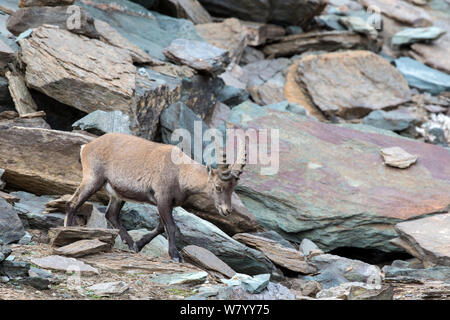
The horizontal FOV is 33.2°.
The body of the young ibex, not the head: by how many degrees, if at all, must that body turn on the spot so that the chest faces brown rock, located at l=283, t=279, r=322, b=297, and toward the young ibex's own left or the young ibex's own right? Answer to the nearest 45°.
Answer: approximately 45° to the young ibex's own right

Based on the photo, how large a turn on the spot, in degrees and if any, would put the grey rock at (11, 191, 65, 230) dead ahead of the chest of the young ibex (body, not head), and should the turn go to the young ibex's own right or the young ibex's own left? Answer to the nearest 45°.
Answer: approximately 180°

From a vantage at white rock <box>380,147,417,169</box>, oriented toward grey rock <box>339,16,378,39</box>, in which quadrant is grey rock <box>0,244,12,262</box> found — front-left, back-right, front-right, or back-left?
back-left

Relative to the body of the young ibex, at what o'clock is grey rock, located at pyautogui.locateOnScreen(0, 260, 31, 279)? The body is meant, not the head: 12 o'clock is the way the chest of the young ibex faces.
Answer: The grey rock is roughly at 4 o'clock from the young ibex.

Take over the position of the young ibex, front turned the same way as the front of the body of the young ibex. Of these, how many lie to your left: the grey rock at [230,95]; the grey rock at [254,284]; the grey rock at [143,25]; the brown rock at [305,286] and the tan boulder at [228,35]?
3

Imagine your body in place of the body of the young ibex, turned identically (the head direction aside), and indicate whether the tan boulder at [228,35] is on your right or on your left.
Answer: on your left

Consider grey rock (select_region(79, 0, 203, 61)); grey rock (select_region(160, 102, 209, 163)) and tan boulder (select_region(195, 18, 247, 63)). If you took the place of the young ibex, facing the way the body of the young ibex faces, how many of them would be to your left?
3

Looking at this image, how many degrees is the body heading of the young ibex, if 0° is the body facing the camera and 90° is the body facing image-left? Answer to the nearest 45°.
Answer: approximately 270°

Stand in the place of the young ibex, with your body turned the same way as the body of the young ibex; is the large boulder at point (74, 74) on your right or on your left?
on your left

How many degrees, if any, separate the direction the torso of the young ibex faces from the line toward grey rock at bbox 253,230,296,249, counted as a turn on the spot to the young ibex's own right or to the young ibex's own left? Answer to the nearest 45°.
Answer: approximately 45° to the young ibex's own left
